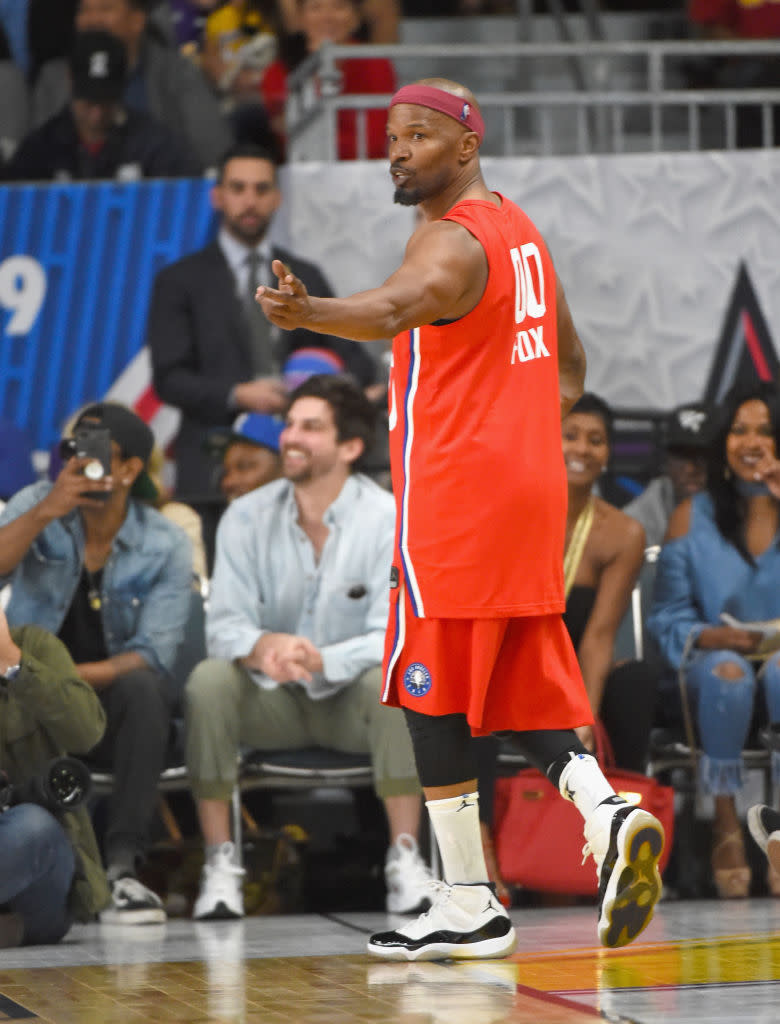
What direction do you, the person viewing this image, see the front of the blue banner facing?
facing the viewer

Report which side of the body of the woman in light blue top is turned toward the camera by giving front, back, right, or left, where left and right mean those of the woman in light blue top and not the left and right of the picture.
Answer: front

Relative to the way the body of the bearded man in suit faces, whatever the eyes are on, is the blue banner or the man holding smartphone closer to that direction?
the man holding smartphone

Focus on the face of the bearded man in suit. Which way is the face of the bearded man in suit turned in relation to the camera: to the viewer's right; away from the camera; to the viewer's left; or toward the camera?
toward the camera

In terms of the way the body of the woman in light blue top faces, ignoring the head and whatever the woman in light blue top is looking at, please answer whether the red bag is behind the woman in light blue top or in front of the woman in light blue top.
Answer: in front

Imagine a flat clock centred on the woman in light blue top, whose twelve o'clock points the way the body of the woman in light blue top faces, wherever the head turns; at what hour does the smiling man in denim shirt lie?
The smiling man in denim shirt is roughly at 2 o'clock from the woman in light blue top.

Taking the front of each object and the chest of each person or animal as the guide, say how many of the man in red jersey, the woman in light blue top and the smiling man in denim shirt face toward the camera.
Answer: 2

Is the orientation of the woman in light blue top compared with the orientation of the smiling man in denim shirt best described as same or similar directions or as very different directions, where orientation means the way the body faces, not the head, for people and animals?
same or similar directions

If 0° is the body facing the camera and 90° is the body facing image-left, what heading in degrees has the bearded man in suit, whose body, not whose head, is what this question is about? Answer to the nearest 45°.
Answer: approximately 0°

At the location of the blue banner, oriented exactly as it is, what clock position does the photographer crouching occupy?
The photographer crouching is roughly at 12 o'clock from the blue banner.

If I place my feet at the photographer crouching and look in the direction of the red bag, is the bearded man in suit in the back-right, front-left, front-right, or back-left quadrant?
front-left

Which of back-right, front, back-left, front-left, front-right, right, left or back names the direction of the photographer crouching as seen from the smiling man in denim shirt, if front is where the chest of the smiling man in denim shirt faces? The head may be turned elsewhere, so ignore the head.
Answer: front-right

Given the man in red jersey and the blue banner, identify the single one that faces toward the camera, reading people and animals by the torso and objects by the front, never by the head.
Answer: the blue banner

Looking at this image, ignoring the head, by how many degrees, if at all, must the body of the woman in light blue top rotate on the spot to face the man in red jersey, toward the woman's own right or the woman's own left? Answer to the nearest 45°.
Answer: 0° — they already face them

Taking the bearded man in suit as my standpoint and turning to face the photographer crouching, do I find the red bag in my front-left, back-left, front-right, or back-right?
front-left

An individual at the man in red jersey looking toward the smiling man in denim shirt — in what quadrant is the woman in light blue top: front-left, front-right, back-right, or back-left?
front-right
